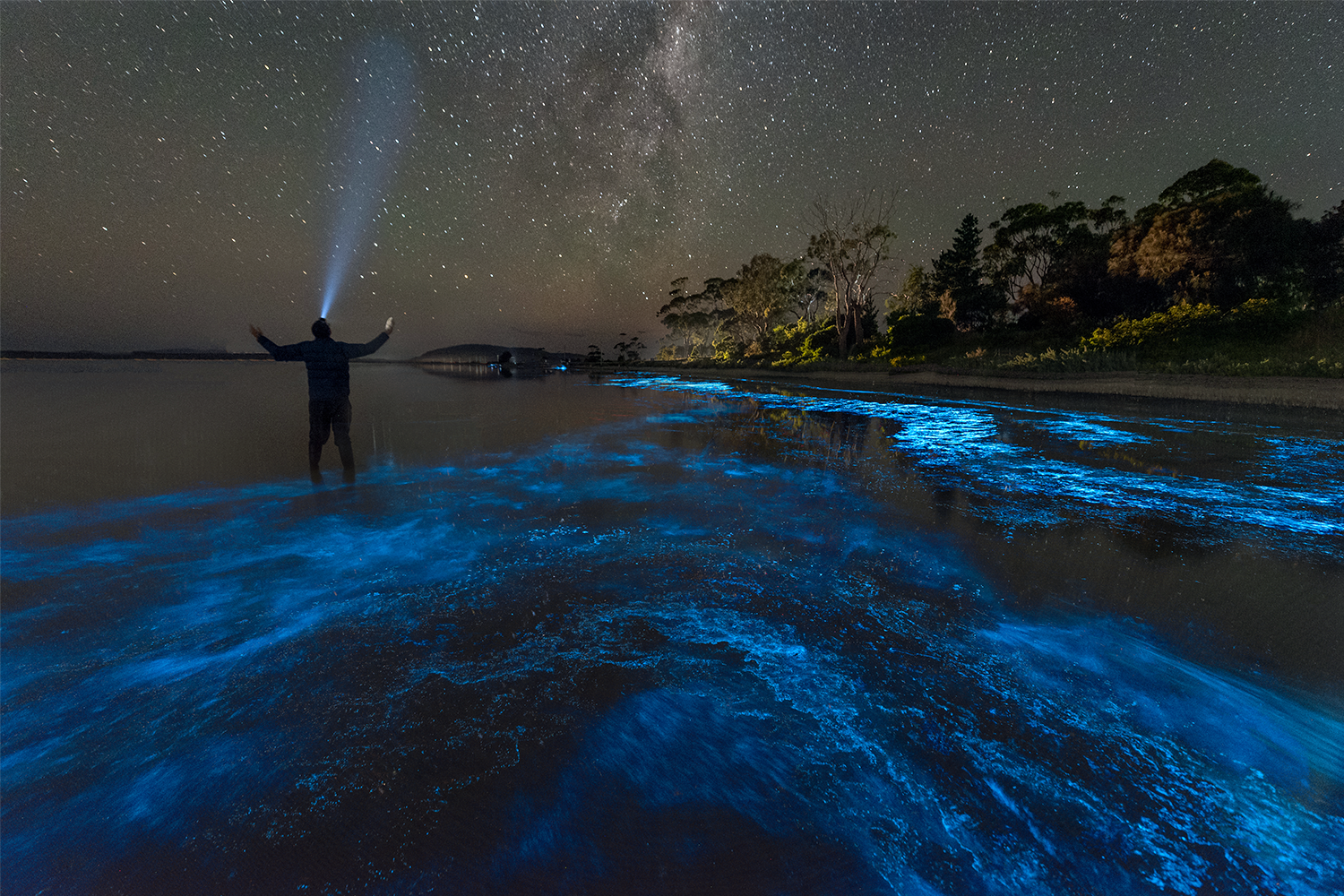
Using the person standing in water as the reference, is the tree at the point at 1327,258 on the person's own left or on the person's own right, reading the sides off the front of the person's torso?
on the person's own right

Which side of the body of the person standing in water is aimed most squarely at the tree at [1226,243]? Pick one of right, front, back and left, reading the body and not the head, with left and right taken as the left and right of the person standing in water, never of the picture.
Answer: right

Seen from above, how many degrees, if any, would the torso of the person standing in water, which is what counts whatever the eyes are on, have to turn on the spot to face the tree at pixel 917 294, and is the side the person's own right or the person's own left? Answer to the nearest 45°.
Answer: approximately 45° to the person's own right

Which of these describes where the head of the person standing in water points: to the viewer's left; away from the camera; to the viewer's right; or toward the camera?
away from the camera

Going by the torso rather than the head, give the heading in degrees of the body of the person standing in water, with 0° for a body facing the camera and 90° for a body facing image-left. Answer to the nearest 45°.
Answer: approximately 180°

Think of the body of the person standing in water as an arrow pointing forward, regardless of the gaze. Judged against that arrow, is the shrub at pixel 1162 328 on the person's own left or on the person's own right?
on the person's own right

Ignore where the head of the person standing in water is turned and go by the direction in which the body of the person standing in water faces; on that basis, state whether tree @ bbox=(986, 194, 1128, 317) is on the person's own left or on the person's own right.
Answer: on the person's own right
